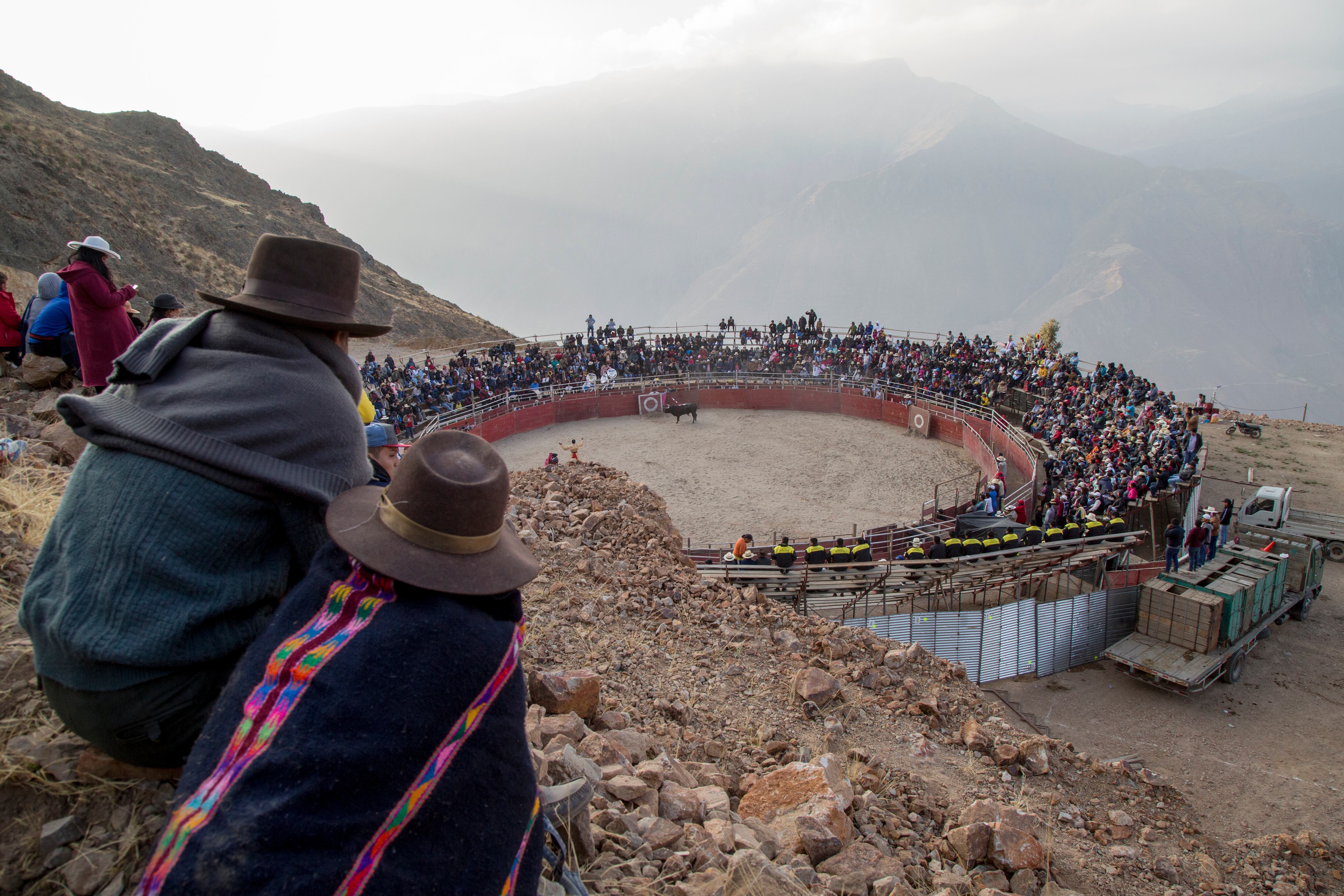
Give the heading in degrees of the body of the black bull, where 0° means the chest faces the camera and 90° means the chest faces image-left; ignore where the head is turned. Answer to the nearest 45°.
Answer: approximately 90°

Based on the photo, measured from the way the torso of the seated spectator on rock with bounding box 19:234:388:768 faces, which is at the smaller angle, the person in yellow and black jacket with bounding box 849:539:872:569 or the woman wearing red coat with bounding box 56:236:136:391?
the person in yellow and black jacket

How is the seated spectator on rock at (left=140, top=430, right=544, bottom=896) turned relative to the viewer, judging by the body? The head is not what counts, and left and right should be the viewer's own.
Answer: facing away from the viewer and to the right of the viewer

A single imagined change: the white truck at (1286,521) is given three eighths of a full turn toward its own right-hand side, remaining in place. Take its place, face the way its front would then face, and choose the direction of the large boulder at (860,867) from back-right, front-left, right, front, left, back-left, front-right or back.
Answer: back-right

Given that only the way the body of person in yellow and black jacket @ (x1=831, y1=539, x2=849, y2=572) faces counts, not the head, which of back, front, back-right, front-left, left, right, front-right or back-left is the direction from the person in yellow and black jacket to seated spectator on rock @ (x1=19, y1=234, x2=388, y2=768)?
back

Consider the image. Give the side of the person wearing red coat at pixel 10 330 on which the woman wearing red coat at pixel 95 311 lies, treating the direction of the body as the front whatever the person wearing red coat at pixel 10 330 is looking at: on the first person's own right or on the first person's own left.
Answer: on the first person's own right

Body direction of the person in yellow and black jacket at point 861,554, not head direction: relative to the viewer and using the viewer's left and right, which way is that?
facing away from the viewer

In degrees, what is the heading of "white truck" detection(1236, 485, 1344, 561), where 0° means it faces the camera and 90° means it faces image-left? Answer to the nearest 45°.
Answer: approximately 90°

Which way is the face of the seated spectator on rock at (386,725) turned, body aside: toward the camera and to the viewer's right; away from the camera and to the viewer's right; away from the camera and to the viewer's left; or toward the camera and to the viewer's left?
away from the camera and to the viewer's right

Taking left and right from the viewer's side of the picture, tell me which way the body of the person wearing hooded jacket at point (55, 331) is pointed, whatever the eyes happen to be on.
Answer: facing away from the viewer and to the right of the viewer
